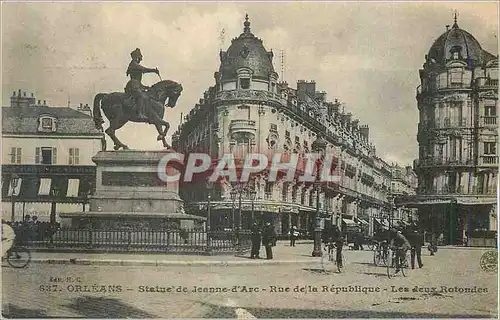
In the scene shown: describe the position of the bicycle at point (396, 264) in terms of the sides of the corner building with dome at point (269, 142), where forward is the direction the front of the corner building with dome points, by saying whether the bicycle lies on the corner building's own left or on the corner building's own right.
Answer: on the corner building's own left

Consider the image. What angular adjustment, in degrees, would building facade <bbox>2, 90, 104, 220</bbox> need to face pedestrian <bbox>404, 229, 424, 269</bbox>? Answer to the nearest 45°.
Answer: approximately 90° to its left

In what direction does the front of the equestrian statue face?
to the viewer's right

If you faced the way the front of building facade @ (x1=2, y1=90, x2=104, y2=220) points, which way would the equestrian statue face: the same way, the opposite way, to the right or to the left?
to the left

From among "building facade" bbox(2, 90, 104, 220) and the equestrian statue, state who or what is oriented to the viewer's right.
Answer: the equestrian statue

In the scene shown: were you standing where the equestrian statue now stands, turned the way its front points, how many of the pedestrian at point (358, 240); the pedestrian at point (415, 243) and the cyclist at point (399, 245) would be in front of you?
3

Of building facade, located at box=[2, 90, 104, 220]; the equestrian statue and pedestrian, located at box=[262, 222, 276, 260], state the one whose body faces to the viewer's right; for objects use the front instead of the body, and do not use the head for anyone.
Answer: the equestrian statue
